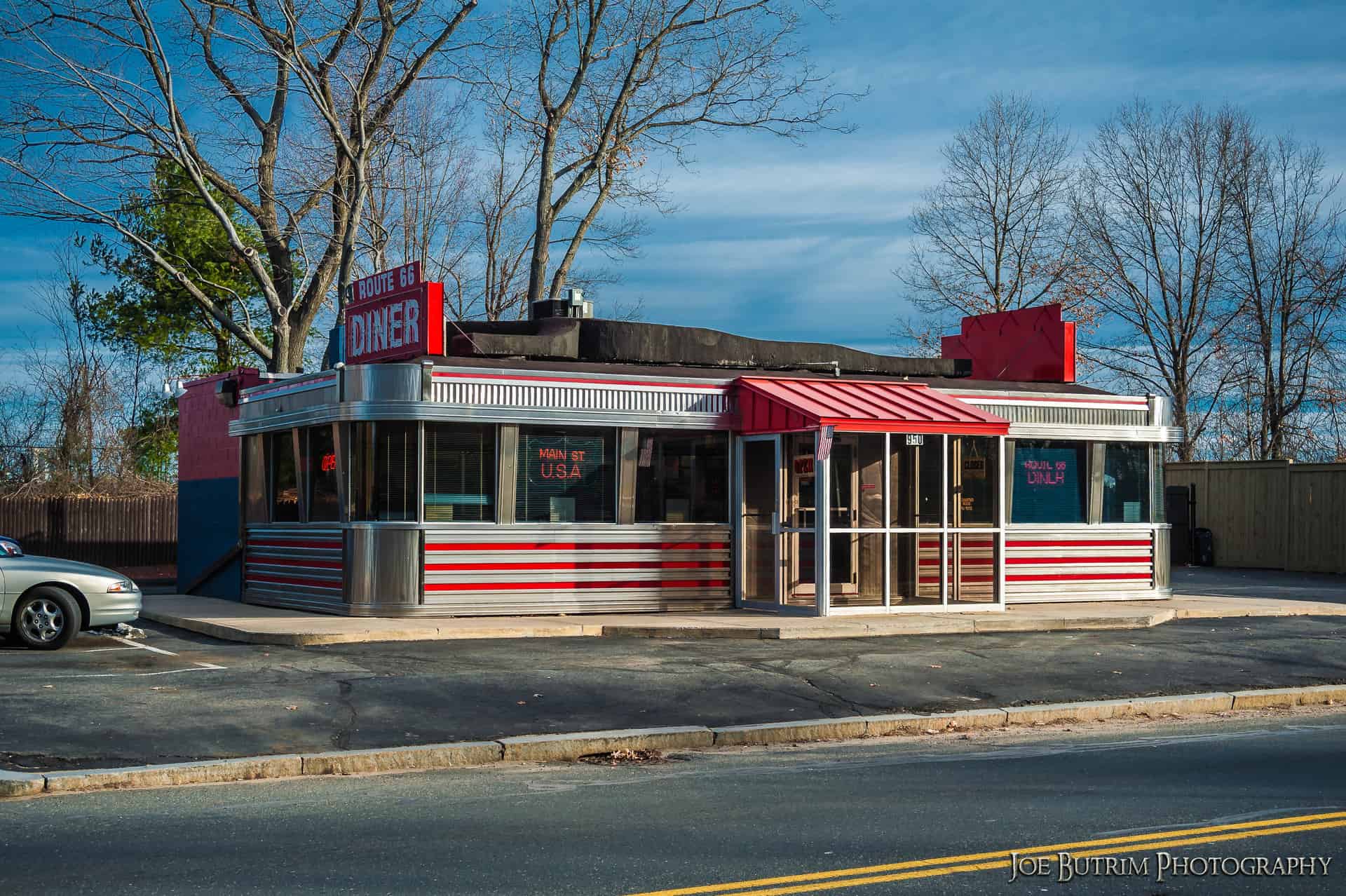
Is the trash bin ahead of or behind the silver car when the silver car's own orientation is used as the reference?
ahead

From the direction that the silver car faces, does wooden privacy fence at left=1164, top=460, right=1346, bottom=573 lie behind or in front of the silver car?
in front

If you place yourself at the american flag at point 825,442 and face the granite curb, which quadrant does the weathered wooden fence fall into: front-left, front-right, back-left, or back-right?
back-right

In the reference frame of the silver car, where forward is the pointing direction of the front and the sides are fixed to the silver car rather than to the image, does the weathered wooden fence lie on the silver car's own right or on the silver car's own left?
on the silver car's own left

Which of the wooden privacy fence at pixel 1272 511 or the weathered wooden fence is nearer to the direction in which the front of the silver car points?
the wooden privacy fence

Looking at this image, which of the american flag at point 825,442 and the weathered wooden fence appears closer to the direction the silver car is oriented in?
the american flag

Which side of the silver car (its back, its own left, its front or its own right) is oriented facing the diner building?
front

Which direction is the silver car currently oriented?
to the viewer's right

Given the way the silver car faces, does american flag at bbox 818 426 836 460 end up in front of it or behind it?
in front

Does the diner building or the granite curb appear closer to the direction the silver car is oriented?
the diner building
